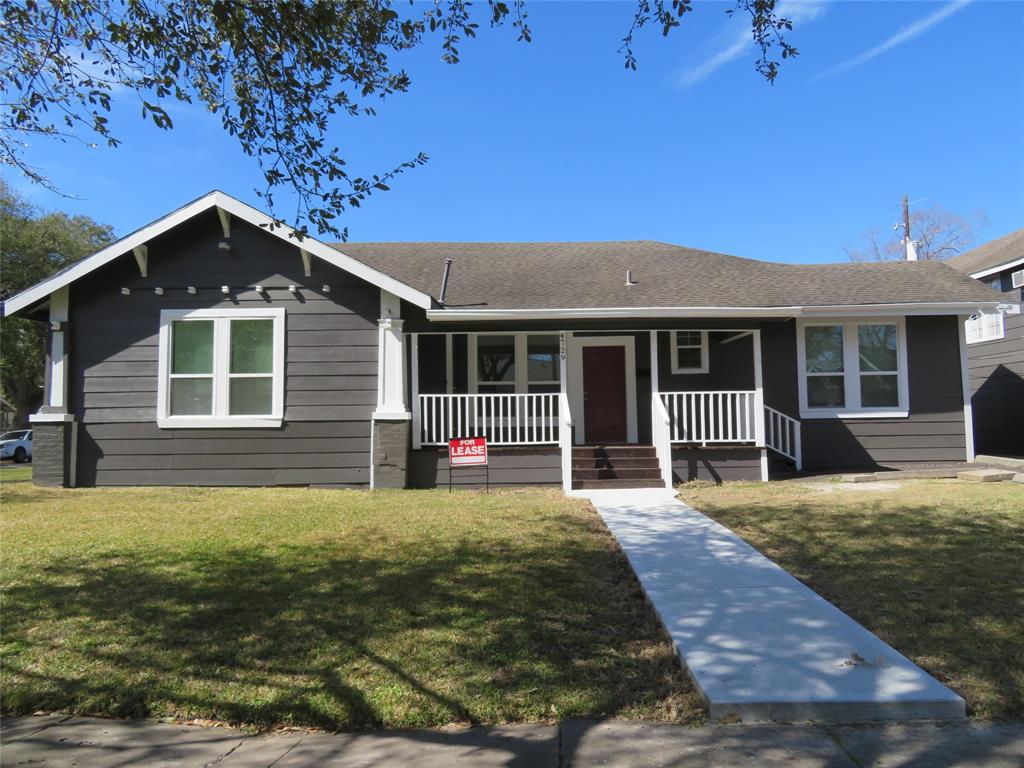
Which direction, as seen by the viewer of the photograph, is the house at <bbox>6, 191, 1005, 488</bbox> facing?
facing the viewer

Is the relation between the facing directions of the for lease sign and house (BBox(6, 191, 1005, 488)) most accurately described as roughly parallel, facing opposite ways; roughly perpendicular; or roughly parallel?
roughly parallel

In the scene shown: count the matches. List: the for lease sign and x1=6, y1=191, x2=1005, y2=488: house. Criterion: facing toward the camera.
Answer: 2

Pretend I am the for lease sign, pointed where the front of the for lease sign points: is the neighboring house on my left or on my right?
on my left

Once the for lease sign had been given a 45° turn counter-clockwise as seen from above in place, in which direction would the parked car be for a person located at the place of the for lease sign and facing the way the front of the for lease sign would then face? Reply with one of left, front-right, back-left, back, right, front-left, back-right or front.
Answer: back

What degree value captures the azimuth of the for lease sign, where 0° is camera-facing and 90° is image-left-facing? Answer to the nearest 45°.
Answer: approximately 0°
